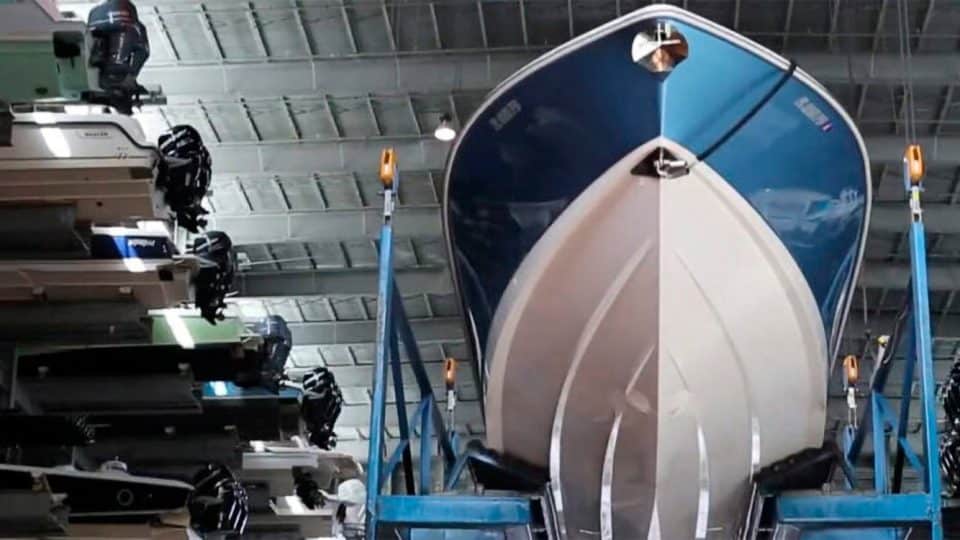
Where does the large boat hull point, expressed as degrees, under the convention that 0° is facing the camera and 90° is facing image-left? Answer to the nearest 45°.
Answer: approximately 0°

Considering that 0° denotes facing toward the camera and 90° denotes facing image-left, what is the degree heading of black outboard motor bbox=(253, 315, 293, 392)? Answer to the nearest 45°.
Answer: approximately 90°

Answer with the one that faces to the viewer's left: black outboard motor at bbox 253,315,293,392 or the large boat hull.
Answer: the black outboard motor

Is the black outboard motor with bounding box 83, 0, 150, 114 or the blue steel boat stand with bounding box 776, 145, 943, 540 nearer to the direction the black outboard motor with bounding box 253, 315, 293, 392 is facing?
the black outboard motor

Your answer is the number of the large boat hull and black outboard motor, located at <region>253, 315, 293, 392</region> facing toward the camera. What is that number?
1

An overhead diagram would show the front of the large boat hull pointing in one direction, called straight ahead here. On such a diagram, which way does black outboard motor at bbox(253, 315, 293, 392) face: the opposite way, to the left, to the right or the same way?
to the right

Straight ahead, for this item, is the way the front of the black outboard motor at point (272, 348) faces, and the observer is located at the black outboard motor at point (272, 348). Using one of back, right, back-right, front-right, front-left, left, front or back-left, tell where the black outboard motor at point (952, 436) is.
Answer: back-left
